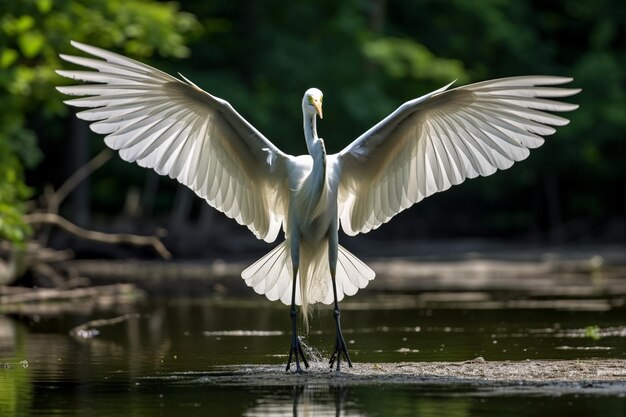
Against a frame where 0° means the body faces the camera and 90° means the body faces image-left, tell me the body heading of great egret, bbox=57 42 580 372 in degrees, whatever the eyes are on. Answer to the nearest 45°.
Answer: approximately 0°

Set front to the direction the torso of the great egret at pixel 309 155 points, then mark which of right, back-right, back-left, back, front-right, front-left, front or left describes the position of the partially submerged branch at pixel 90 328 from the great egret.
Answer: back-right

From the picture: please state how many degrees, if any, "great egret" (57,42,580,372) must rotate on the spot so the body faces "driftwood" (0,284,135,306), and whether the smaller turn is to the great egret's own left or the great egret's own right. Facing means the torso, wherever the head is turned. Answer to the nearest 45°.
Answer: approximately 135° to the great egret's own right

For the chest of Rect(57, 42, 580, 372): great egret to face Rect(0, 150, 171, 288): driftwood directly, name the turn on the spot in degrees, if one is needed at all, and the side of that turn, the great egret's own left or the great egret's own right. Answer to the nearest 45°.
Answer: approximately 135° to the great egret's own right
